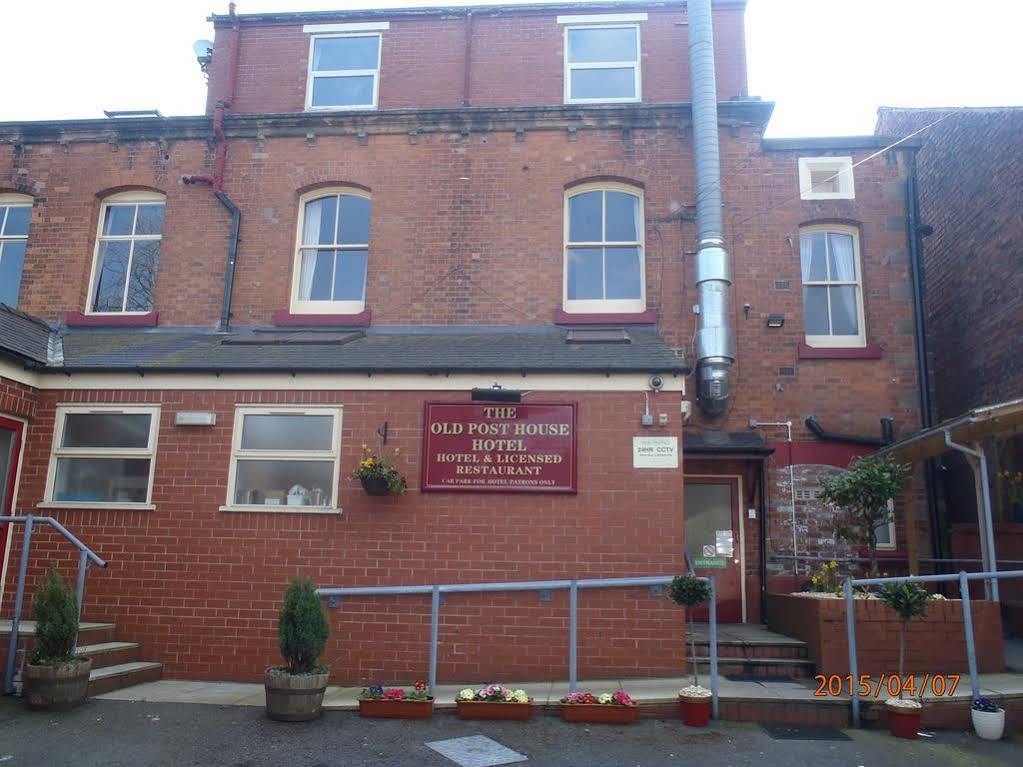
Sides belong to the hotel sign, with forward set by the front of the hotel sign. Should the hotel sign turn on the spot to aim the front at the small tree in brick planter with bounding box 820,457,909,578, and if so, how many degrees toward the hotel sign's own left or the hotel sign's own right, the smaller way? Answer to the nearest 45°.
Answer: approximately 90° to the hotel sign's own left

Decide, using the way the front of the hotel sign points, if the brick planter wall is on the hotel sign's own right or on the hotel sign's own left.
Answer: on the hotel sign's own left

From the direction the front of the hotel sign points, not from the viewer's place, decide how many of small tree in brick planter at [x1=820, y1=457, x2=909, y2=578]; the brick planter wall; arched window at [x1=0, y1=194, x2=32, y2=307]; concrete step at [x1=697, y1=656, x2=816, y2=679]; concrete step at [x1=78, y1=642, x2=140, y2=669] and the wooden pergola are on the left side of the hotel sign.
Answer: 4

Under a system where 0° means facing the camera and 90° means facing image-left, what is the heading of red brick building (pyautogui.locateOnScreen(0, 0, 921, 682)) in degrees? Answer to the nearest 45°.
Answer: approximately 0°

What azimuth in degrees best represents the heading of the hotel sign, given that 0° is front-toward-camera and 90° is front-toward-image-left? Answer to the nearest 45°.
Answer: approximately 0°

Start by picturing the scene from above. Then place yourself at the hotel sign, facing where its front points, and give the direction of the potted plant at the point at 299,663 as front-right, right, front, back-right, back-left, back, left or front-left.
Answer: front-right

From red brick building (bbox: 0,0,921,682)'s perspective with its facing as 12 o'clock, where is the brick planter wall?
The brick planter wall is roughly at 10 o'clock from the red brick building.

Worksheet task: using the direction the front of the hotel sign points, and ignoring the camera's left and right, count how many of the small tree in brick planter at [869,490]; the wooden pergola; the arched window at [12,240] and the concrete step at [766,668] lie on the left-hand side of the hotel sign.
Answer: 3
